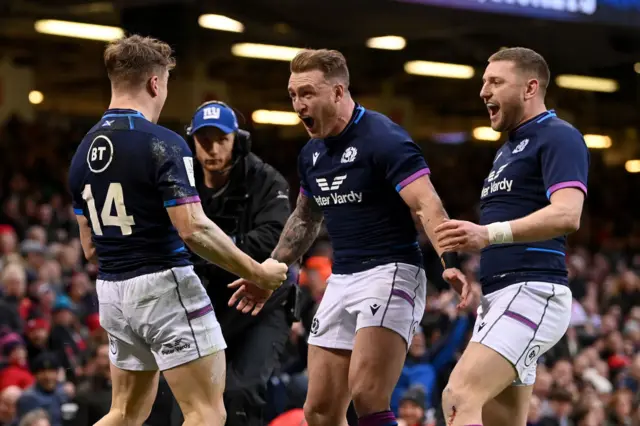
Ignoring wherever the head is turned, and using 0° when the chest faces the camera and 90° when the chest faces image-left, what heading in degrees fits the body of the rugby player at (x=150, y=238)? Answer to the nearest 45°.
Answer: approximately 225°

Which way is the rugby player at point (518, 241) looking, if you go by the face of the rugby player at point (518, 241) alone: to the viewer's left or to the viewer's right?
to the viewer's left

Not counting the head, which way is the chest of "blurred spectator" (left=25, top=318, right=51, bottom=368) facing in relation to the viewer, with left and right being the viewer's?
facing the viewer

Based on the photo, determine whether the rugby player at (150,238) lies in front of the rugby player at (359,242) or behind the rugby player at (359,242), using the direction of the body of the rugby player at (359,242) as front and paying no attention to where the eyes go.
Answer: in front

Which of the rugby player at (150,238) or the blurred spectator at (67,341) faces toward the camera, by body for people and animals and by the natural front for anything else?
the blurred spectator

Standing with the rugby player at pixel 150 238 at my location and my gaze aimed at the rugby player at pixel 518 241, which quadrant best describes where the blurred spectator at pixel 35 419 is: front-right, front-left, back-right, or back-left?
back-left

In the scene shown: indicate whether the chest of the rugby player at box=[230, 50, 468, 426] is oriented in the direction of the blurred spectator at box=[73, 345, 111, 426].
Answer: no

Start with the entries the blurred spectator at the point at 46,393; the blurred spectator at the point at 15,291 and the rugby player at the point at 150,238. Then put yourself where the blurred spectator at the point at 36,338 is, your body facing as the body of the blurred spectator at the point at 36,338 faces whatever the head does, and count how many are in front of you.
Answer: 2

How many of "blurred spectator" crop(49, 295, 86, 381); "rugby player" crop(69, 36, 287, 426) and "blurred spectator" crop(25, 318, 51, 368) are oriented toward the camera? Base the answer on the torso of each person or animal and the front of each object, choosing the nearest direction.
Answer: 2

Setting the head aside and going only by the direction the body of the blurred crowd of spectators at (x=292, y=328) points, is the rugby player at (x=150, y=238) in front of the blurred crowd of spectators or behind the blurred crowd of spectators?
in front

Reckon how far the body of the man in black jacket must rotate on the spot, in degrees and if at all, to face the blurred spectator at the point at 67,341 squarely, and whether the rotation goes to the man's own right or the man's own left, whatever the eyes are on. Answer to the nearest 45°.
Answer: approximately 180°

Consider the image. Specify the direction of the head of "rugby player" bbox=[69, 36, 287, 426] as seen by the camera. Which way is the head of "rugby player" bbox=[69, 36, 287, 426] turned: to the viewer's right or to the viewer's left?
to the viewer's right

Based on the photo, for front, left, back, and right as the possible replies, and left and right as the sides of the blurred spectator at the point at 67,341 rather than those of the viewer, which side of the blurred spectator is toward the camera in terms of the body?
front

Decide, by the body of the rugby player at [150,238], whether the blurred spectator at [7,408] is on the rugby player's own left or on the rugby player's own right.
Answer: on the rugby player's own left

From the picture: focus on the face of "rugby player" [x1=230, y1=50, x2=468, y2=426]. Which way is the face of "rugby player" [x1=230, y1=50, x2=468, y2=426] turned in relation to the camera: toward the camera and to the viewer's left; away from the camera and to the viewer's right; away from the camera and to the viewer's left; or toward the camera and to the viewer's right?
toward the camera and to the viewer's left

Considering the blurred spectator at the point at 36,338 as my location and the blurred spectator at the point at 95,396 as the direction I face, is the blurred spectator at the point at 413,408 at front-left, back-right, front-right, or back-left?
front-left

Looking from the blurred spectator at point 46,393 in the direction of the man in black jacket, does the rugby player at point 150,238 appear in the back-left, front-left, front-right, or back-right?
front-right

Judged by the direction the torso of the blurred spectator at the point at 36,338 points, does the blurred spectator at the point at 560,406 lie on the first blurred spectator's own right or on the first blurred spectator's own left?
on the first blurred spectator's own left

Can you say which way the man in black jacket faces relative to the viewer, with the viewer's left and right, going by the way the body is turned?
facing the viewer and to the left of the viewer
